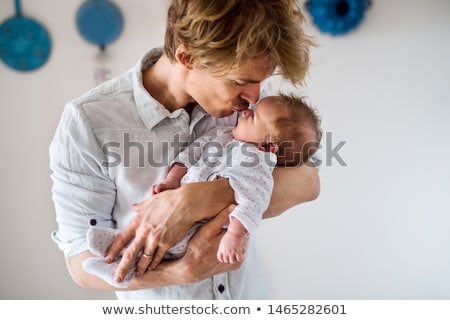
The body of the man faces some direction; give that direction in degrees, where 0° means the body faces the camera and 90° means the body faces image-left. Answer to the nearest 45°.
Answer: approximately 315°

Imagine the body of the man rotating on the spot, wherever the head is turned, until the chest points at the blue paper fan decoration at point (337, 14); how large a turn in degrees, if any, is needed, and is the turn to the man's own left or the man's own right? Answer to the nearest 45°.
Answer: approximately 90° to the man's own left

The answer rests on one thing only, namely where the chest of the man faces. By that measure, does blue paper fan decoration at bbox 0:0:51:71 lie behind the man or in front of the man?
behind

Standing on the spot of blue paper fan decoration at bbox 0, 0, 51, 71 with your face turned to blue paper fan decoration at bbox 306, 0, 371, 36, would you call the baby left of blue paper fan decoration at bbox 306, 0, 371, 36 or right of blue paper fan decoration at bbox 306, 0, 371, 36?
right

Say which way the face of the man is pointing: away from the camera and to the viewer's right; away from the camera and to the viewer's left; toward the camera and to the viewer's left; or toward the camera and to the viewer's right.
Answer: toward the camera and to the viewer's right

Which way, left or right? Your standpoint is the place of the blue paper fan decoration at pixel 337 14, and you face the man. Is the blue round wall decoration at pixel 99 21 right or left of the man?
right

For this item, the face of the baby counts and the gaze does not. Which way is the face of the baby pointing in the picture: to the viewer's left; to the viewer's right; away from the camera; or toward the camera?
to the viewer's left
